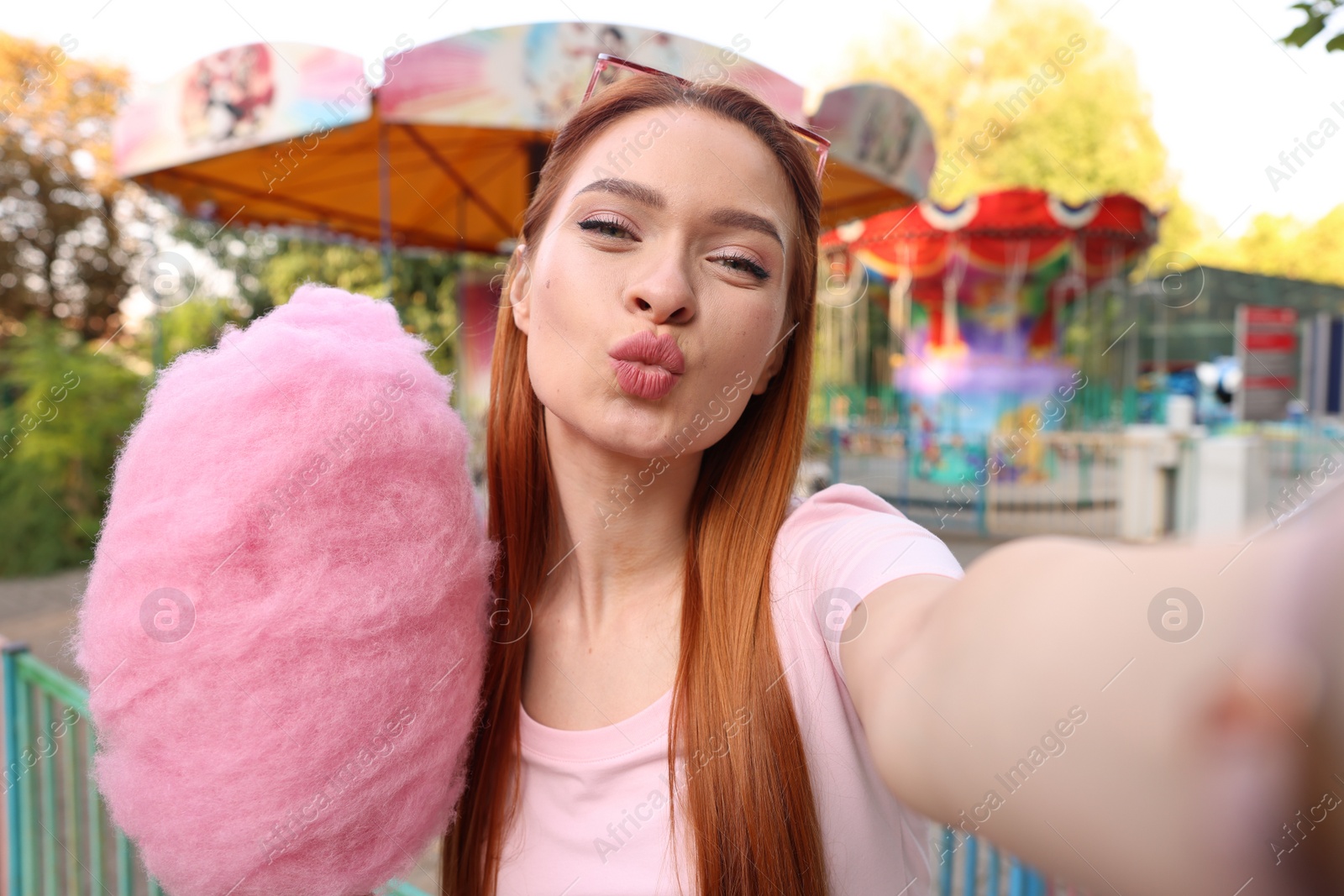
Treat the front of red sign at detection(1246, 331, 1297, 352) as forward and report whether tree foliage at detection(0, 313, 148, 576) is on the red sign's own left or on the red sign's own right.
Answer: on the red sign's own right

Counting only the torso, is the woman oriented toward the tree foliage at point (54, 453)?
no

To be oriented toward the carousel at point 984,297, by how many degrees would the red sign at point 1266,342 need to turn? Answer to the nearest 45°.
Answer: approximately 135° to its right

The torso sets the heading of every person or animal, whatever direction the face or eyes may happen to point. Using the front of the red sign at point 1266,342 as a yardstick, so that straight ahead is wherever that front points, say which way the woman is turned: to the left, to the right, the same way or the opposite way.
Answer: the same way

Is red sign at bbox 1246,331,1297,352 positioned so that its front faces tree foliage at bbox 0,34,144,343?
no

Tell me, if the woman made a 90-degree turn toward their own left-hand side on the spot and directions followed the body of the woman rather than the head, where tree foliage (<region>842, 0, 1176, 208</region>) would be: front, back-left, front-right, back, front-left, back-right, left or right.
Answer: left

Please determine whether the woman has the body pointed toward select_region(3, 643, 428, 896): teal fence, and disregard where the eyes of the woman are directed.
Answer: no

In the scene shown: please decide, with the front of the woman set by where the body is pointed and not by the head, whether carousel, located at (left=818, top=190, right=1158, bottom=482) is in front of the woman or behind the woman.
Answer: behind

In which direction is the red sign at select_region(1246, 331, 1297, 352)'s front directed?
toward the camera

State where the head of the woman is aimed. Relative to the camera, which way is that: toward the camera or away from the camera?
toward the camera

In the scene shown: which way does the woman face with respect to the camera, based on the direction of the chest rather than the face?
toward the camera

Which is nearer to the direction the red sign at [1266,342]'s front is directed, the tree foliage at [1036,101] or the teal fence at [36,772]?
the teal fence

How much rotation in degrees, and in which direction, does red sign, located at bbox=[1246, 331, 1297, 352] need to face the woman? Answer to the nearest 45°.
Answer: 0° — it already faces them

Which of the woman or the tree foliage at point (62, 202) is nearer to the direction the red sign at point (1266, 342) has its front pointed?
the woman
